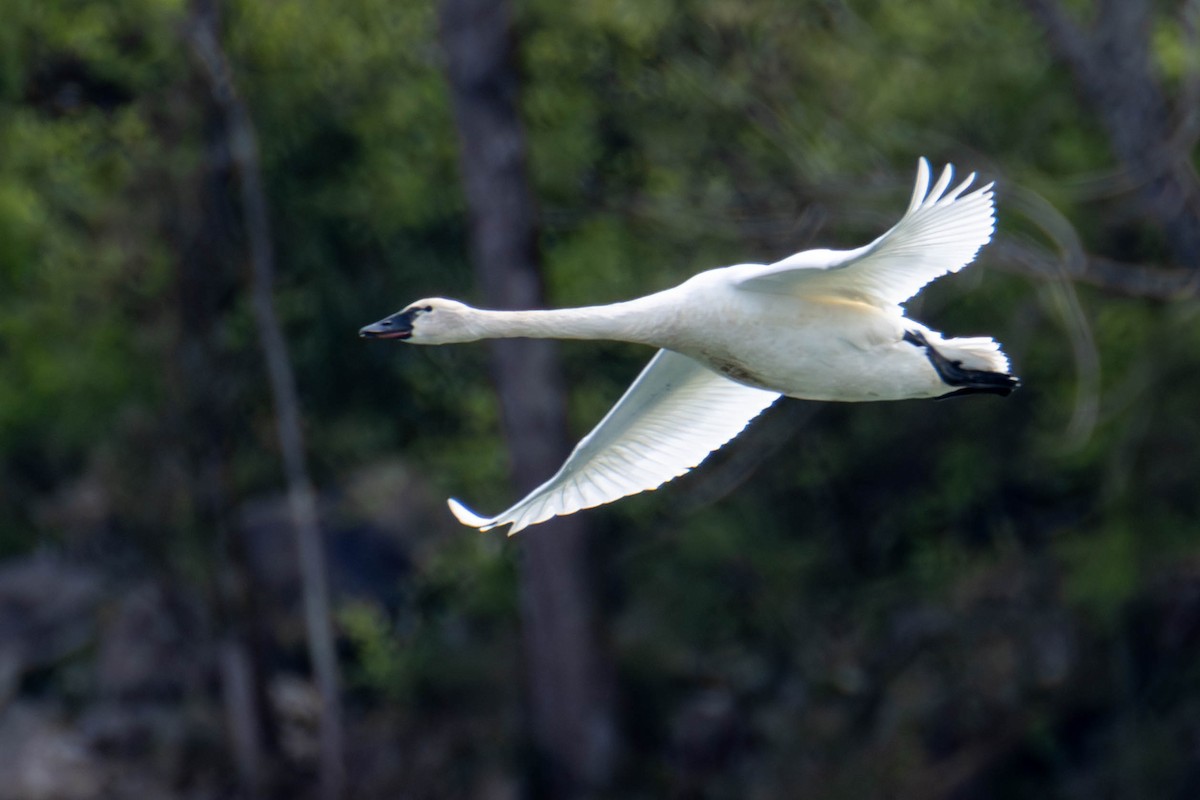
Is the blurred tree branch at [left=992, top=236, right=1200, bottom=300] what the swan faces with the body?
no

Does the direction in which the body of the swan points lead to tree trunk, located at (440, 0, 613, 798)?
no

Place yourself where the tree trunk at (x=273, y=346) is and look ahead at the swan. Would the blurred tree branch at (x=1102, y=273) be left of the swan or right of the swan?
left

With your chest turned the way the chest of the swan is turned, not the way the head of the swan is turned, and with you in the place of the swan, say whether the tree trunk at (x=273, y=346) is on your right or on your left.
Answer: on your right

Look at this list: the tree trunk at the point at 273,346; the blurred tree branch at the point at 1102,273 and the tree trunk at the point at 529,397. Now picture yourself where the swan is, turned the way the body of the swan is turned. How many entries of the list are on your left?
0

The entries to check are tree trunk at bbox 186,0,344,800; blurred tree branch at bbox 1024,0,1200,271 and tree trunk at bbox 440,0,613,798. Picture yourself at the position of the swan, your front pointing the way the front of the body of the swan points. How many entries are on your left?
0

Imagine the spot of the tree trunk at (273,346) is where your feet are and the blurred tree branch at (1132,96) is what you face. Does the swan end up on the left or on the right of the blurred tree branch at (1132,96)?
right

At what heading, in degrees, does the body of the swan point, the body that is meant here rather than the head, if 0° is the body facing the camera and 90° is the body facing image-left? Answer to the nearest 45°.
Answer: approximately 90°

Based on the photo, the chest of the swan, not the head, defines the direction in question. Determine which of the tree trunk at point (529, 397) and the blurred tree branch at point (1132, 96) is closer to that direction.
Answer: the tree trunk

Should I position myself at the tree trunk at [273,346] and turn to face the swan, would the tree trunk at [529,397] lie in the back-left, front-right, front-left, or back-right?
front-left
